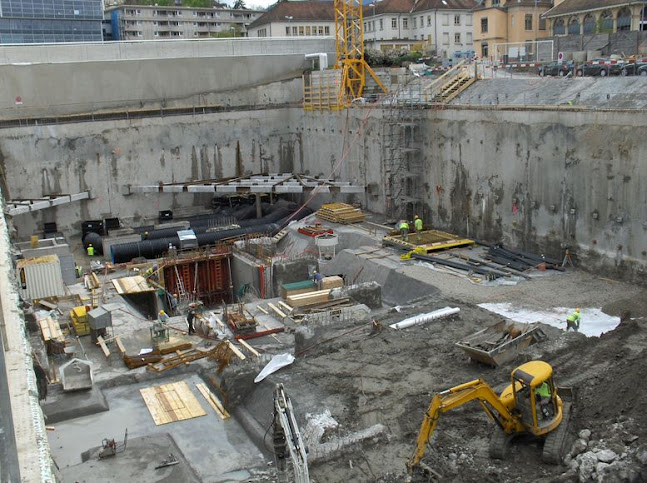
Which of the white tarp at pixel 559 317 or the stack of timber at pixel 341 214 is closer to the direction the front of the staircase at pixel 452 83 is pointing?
the stack of timber

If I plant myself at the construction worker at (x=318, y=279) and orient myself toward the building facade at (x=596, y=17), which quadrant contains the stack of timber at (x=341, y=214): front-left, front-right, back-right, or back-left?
front-left

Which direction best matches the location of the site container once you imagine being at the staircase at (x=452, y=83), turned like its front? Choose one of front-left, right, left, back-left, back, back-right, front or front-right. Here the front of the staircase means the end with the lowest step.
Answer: front

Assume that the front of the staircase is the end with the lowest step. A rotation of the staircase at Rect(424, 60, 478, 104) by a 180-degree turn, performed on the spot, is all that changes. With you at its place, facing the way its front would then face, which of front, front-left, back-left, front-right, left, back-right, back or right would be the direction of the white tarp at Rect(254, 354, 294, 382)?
back-right

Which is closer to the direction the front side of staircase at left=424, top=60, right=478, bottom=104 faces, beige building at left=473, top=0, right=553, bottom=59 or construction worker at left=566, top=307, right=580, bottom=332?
the construction worker

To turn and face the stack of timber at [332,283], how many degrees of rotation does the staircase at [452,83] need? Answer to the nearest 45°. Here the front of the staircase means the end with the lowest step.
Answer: approximately 45° to its left

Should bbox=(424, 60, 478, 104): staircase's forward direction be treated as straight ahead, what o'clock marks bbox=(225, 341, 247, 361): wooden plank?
The wooden plank is roughly at 11 o'clock from the staircase.

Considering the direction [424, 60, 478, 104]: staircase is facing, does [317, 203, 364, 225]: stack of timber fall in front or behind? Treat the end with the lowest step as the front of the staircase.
in front

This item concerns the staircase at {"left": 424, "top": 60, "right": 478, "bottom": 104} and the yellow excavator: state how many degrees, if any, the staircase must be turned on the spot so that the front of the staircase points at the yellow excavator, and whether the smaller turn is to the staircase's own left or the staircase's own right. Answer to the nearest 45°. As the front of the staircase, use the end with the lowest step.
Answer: approximately 45° to the staircase's own left

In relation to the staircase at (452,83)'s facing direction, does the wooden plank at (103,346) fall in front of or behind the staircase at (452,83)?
in front

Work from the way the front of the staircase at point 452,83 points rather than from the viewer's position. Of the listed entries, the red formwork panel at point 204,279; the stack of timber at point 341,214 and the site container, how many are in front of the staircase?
3

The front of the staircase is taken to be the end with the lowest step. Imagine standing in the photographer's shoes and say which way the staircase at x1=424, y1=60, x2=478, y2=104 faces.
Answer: facing the viewer and to the left of the viewer

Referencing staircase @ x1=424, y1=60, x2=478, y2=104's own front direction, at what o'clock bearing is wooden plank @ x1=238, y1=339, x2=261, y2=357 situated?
The wooden plank is roughly at 11 o'clock from the staircase.

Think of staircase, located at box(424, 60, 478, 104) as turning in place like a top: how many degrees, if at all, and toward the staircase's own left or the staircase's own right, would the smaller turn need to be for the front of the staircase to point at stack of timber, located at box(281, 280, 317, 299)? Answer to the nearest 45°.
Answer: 0° — it already faces it

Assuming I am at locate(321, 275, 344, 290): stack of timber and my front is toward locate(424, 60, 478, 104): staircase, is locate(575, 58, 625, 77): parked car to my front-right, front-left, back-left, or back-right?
front-right

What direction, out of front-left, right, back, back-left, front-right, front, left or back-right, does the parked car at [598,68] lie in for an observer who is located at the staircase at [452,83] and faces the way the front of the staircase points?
back-left

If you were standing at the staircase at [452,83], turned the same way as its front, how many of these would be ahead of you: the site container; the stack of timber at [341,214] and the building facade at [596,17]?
2

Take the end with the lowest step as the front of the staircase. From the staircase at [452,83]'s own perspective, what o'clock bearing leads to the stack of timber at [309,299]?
The stack of timber is roughly at 11 o'clock from the staircase.
